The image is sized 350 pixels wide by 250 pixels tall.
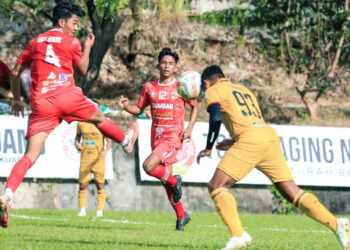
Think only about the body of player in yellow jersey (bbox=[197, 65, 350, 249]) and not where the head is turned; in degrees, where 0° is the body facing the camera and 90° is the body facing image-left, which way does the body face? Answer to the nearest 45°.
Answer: approximately 135°

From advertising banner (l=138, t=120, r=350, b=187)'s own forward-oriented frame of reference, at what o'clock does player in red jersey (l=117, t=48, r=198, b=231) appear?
The player in red jersey is roughly at 1 o'clock from the advertising banner.

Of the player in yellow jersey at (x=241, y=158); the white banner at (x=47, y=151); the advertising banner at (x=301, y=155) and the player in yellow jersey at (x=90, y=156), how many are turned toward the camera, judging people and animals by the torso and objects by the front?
3

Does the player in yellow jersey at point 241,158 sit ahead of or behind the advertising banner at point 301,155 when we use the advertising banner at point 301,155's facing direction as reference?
ahead

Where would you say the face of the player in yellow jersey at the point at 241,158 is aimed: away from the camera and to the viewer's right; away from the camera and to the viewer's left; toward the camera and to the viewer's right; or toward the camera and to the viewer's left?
away from the camera and to the viewer's left

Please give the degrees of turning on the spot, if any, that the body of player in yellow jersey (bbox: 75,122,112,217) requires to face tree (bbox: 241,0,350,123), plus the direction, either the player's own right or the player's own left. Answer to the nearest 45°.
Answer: approximately 135° to the player's own left

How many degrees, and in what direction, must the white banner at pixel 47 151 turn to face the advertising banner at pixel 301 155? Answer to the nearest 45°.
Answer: approximately 90° to its left

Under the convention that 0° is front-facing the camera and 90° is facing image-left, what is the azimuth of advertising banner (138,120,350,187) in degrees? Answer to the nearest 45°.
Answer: approximately 0°
